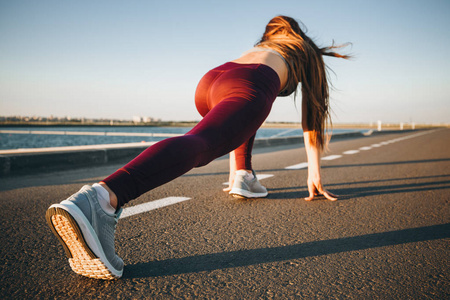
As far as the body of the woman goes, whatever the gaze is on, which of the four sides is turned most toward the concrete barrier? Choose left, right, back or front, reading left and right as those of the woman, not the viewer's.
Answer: left

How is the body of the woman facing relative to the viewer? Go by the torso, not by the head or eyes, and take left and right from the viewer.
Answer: facing away from the viewer and to the right of the viewer
